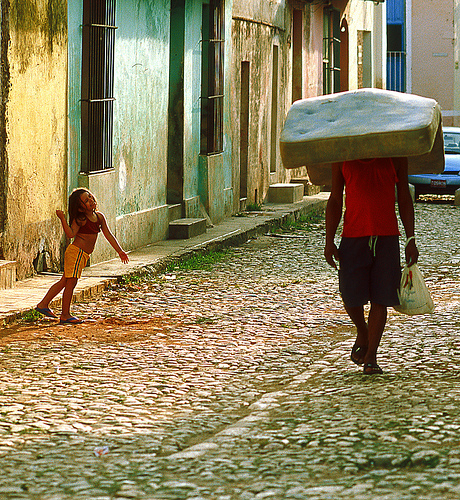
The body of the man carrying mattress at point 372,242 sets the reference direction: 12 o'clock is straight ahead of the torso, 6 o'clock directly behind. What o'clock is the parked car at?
The parked car is roughly at 6 o'clock from the man carrying mattress.

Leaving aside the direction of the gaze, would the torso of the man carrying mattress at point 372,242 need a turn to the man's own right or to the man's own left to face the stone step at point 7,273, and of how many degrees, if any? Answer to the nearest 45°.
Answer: approximately 135° to the man's own right

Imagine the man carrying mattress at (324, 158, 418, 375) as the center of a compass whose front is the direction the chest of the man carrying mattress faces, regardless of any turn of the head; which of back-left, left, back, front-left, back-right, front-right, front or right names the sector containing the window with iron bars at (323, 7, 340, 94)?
back

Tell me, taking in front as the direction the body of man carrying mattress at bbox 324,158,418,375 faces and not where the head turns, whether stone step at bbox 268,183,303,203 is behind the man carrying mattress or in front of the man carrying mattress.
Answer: behind

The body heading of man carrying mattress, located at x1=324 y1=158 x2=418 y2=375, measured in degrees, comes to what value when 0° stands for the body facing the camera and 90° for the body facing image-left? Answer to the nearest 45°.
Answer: approximately 0°

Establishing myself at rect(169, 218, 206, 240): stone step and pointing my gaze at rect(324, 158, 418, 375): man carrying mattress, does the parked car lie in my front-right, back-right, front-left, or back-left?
back-left
